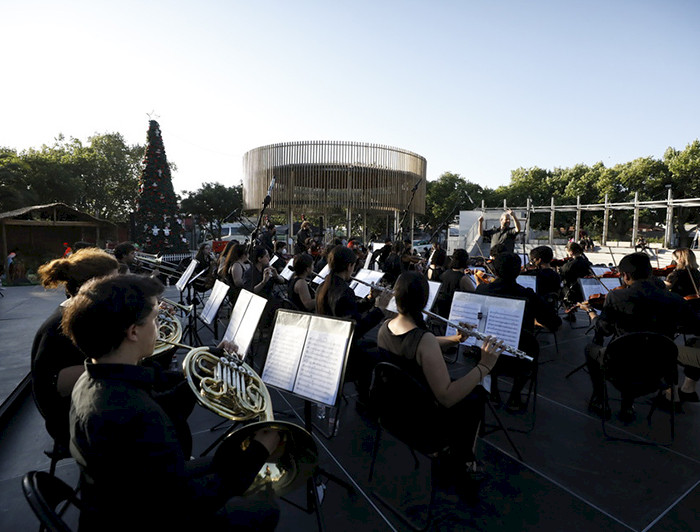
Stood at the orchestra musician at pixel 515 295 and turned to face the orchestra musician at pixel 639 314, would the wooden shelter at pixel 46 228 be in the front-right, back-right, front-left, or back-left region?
back-left

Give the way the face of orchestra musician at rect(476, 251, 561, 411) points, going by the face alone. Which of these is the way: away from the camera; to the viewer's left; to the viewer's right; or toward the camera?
away from the camera

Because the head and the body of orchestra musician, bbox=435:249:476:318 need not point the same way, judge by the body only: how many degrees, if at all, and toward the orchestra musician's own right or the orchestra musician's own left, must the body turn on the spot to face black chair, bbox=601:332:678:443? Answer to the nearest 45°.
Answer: approximately 90° to the orchestra musician's own right

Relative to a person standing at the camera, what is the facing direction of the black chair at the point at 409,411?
facing away from the viewer and to the right of the viewer

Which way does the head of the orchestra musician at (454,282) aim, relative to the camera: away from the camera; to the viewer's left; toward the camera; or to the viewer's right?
away from the camera

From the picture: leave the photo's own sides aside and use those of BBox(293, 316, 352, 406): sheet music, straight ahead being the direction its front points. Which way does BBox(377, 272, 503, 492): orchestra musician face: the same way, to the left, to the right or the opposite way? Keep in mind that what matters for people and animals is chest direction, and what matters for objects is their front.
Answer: the opposite way

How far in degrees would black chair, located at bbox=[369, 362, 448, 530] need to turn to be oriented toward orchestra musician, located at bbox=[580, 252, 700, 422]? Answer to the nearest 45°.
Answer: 0° — it already faces them

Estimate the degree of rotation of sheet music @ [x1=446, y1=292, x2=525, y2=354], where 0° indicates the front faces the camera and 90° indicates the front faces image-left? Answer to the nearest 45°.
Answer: approximately 45°

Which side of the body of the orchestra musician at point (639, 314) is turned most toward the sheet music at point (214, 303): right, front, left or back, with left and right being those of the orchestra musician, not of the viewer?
left
